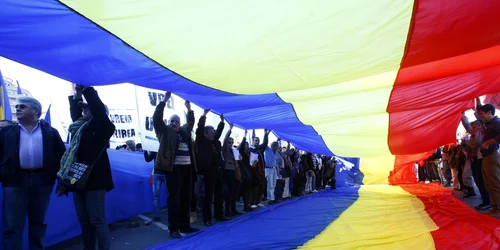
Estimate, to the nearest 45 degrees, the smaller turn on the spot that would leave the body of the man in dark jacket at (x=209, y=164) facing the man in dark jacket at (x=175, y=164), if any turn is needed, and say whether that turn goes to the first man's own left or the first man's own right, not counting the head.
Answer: approximately 45° to the first man's own right

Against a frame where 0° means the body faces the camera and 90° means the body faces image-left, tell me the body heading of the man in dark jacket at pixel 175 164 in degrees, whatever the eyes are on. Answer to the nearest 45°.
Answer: approximately 315°

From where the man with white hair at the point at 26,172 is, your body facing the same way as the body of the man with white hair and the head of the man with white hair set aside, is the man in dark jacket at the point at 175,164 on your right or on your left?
on your left

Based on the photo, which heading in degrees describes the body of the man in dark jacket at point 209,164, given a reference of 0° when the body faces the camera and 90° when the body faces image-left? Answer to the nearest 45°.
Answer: approximately 315°
